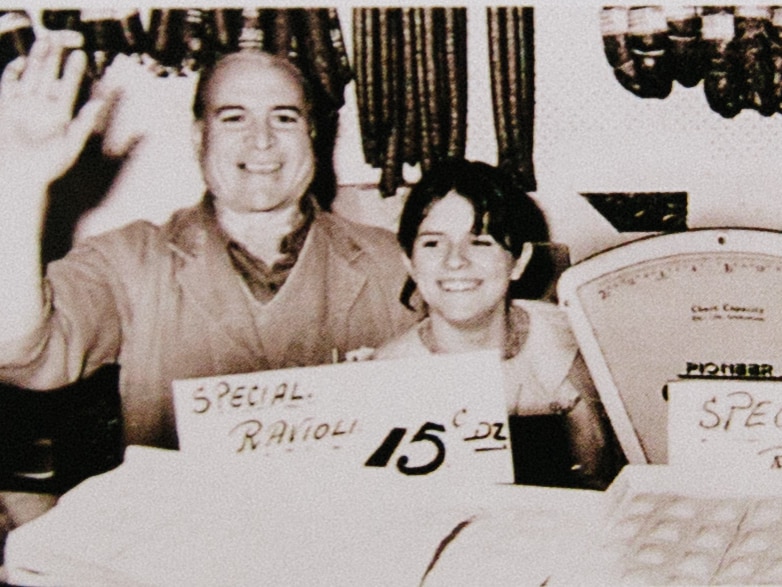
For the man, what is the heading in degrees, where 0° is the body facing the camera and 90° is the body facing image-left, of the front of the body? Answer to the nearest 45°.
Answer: approximately 0°

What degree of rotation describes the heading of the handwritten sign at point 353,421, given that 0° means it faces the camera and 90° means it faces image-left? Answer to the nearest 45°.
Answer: approximately 0°
